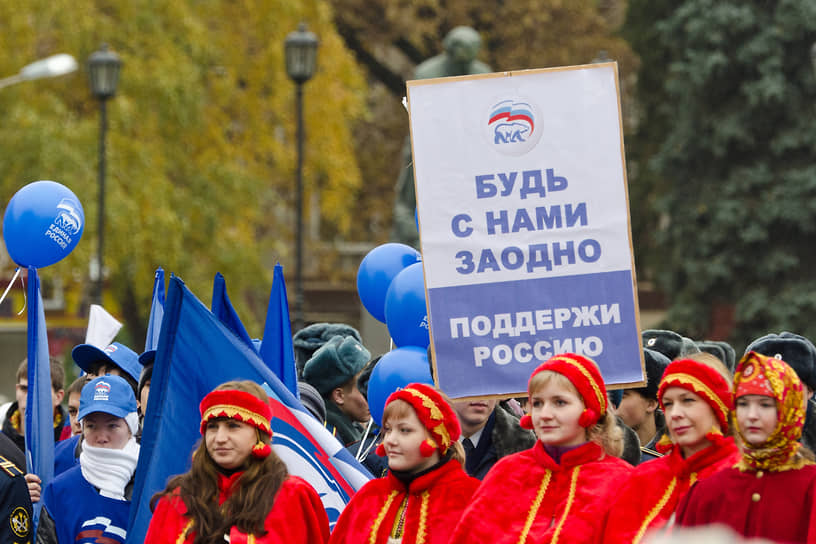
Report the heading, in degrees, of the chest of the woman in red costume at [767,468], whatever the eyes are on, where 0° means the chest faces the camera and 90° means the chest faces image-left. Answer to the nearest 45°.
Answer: approximately 45°

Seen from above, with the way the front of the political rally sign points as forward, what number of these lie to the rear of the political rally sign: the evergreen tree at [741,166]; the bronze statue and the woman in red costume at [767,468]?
2

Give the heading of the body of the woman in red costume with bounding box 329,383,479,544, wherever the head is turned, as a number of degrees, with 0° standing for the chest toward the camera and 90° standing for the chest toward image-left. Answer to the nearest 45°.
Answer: approximately 45°

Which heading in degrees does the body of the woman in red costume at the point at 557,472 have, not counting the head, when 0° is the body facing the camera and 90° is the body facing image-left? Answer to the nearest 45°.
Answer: approximately 45°

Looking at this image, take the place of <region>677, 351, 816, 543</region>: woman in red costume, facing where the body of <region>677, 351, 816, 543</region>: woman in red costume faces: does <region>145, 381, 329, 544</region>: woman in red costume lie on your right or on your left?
on your right
